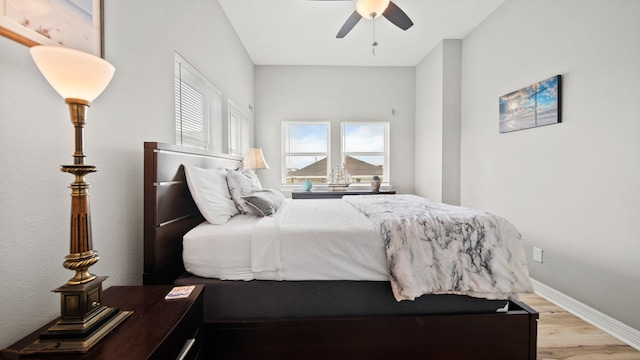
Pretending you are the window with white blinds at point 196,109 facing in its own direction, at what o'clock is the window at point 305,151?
The window is roughly at 9 o'clock from the window with white blinds.

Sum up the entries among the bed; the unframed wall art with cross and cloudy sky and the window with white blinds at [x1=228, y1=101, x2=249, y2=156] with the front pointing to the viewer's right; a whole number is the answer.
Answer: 2

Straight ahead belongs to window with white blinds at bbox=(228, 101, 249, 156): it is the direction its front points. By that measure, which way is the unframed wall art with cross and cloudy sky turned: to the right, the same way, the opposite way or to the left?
the opposite way

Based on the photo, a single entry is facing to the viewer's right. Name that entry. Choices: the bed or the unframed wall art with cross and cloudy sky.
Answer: the bed

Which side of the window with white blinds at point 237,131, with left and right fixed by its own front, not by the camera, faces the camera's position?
right

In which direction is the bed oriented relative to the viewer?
to the viewer's right

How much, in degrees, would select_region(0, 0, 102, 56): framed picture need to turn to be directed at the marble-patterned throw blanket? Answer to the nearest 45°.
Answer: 0° — it already faces it

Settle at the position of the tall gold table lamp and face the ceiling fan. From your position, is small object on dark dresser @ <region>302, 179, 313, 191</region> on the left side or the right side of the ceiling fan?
left

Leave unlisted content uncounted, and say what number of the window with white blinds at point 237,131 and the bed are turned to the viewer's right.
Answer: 2

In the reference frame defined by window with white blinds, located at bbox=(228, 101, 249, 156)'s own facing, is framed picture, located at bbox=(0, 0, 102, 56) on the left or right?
on its right

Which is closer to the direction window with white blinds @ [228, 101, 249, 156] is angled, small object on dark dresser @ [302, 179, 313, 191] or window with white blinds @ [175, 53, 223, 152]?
the small object on dark dresser

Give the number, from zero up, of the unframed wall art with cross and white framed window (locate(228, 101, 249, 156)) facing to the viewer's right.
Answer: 1

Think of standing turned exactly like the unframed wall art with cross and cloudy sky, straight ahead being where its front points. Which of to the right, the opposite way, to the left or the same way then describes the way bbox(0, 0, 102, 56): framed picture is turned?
the opposite way

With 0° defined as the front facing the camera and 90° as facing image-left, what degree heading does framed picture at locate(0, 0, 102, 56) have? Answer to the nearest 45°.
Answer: approximately 315°

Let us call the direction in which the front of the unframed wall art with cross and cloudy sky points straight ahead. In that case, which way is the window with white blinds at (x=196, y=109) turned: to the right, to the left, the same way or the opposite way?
the opposite way

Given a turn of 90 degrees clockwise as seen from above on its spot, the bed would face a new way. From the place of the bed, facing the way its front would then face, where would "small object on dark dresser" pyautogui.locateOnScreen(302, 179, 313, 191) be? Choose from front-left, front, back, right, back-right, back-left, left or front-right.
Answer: back

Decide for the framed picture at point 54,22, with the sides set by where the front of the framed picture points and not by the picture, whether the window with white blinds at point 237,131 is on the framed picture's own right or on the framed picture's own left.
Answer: on the framed picture's own left
